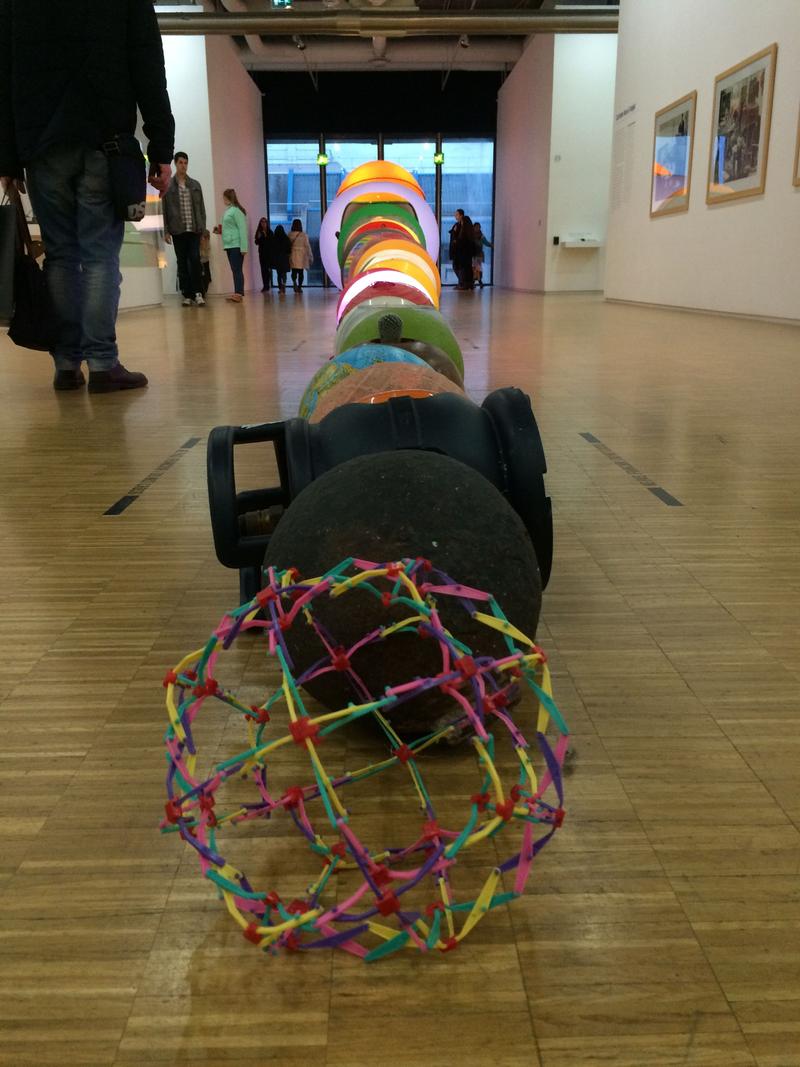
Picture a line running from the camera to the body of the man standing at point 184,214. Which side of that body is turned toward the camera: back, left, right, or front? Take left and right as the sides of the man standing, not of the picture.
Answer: front

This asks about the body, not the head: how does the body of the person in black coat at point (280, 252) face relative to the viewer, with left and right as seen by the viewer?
facing away from the viewer

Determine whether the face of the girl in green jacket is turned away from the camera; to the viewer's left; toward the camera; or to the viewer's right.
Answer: to the viewer's left

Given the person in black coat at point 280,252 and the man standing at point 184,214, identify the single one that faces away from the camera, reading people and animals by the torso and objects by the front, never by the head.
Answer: the person in black coat

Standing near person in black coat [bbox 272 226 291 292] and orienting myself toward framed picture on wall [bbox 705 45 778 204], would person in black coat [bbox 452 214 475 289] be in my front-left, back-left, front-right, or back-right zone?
front-left

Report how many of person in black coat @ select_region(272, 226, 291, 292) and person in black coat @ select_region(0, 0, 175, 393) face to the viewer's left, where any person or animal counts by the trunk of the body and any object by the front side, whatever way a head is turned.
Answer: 0

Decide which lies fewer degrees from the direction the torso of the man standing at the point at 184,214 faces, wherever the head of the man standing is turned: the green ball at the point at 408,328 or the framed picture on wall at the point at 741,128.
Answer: the green ball

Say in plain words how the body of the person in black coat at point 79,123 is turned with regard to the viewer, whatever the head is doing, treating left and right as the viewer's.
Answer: facing away from the viewer and to the right of the viewer

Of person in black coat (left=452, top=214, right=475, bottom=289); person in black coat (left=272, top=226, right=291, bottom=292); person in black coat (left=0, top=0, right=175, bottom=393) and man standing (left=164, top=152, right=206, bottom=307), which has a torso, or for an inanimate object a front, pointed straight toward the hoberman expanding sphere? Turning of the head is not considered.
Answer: the man standing

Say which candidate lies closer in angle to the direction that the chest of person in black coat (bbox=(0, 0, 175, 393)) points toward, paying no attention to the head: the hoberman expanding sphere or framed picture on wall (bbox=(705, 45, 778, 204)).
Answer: the framed picture on wall

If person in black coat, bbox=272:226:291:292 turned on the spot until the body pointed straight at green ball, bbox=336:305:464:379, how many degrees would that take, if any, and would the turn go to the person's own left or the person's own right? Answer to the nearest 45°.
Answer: approximately 180°

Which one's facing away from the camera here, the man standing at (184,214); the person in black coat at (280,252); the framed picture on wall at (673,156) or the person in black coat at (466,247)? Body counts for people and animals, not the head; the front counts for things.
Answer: the person in black coat at (280,252)

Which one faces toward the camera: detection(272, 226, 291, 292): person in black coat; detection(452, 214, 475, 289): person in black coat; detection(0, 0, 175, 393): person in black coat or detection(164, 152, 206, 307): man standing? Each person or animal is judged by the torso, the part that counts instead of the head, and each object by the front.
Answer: the man standing

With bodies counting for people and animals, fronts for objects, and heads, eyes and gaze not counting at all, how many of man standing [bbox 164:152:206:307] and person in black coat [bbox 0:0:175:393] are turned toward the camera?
1
